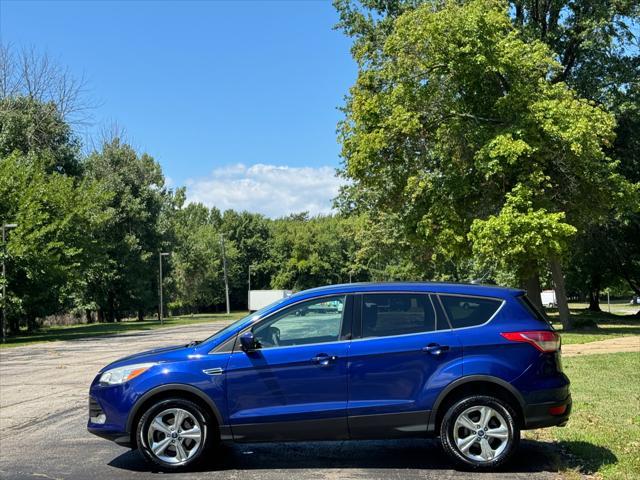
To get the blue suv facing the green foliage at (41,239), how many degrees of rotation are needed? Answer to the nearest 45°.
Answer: approximately 45° to its right

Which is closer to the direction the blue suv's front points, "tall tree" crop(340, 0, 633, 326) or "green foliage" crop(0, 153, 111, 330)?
the green foliage

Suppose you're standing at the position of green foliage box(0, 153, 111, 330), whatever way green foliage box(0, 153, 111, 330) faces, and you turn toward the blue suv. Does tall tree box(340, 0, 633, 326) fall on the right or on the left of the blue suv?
left

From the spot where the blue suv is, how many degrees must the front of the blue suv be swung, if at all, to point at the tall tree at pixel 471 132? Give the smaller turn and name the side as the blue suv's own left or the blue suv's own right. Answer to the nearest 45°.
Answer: approximately 90° to the blue suv's own right

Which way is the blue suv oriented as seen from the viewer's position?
to the viewer's left

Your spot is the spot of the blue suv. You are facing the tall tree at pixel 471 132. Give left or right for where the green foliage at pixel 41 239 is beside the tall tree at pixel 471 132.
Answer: left
